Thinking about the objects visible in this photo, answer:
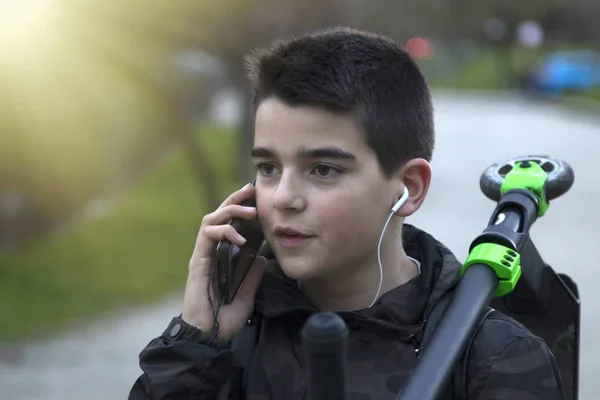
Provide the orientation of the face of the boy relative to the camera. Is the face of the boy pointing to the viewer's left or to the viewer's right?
to the viewer's left

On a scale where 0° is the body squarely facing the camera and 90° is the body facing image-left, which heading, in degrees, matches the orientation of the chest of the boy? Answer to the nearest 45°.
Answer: approximately 45°
